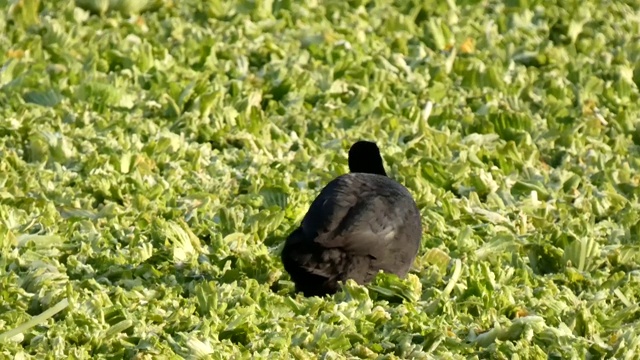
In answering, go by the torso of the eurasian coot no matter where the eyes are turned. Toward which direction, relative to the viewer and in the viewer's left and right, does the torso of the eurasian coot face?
facing away from the viewer and to the right of the viewer
